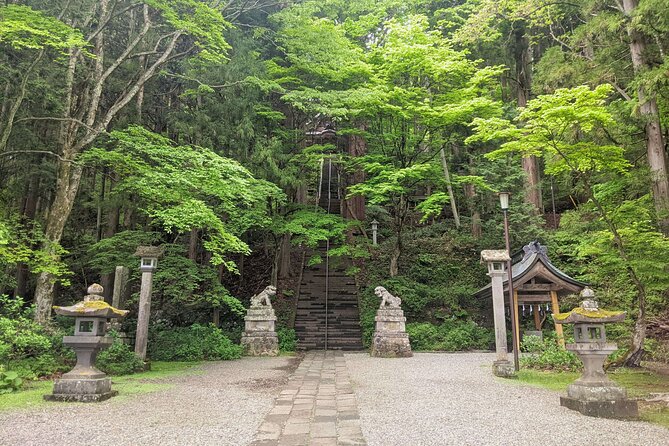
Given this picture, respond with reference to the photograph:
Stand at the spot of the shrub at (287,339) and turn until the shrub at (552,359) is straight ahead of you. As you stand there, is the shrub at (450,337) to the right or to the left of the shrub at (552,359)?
left

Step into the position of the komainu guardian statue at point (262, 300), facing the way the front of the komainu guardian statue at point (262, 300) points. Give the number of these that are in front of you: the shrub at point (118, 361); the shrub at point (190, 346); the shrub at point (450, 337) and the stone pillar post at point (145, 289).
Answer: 1

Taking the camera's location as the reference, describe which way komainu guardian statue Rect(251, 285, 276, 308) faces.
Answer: facing to the right of the viewer

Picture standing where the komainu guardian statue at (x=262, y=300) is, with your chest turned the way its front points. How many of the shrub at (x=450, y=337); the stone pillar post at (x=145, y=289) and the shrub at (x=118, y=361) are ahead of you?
1

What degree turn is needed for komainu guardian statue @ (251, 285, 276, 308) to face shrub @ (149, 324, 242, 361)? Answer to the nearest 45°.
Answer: approximately 135° to its right

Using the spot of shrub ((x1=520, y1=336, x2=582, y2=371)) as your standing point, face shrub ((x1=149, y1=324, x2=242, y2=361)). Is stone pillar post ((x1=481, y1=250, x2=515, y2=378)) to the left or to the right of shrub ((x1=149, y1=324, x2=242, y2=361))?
left

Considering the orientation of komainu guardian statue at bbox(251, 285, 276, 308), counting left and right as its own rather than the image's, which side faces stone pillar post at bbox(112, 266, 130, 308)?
back

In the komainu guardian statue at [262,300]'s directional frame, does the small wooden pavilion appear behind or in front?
in front

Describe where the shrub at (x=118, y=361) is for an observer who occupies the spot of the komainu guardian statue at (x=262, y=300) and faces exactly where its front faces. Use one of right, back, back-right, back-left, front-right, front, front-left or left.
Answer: back-right

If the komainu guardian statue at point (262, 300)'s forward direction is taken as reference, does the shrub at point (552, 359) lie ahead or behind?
ahead

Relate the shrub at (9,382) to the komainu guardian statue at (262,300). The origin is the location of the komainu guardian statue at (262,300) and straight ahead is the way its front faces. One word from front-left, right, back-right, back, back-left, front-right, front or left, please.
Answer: back-right

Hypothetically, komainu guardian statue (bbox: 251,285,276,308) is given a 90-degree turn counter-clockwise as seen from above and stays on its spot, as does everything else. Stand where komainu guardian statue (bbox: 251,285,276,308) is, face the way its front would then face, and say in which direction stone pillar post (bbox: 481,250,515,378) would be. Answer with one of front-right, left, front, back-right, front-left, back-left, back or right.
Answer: back-right

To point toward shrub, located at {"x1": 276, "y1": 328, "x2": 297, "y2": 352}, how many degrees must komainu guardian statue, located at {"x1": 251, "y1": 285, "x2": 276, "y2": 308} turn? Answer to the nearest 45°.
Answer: approximately 45° to its left
